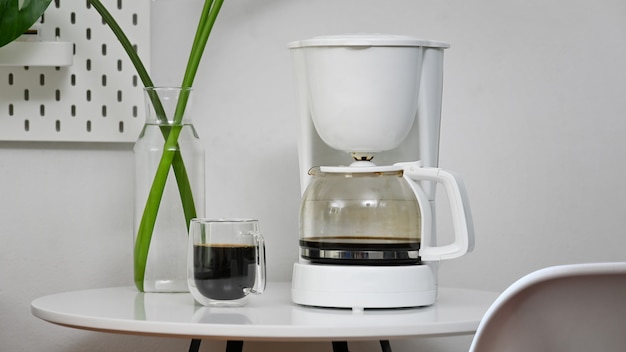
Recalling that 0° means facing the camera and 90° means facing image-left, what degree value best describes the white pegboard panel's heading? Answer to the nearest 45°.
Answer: approximately 0°

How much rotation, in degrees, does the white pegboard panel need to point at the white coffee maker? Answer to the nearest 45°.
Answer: approximately 45° to its left

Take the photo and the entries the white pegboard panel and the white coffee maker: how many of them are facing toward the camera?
2

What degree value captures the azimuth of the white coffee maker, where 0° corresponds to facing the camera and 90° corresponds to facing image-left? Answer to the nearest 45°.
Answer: approximately 0°

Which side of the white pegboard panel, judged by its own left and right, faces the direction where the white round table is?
front
